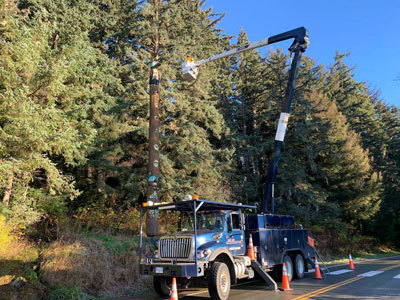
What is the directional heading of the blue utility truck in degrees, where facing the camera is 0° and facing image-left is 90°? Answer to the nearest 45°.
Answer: approximately 45°
